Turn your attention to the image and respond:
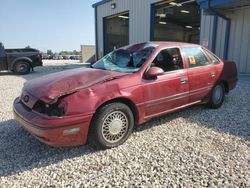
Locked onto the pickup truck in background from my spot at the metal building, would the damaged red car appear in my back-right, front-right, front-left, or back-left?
front-left

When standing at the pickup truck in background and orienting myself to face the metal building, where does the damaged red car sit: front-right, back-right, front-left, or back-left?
front-right

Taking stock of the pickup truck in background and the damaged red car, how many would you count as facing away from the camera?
0

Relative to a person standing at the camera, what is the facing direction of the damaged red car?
facing the viewer and to the left of the viewer

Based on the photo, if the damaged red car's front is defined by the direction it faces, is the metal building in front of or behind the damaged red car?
behind

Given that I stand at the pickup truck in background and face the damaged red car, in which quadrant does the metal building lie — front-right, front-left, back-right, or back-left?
front-left

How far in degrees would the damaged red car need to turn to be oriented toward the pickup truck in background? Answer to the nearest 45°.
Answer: approximately 90° to its right

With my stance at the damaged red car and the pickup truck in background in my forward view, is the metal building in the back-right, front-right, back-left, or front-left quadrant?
front-right
